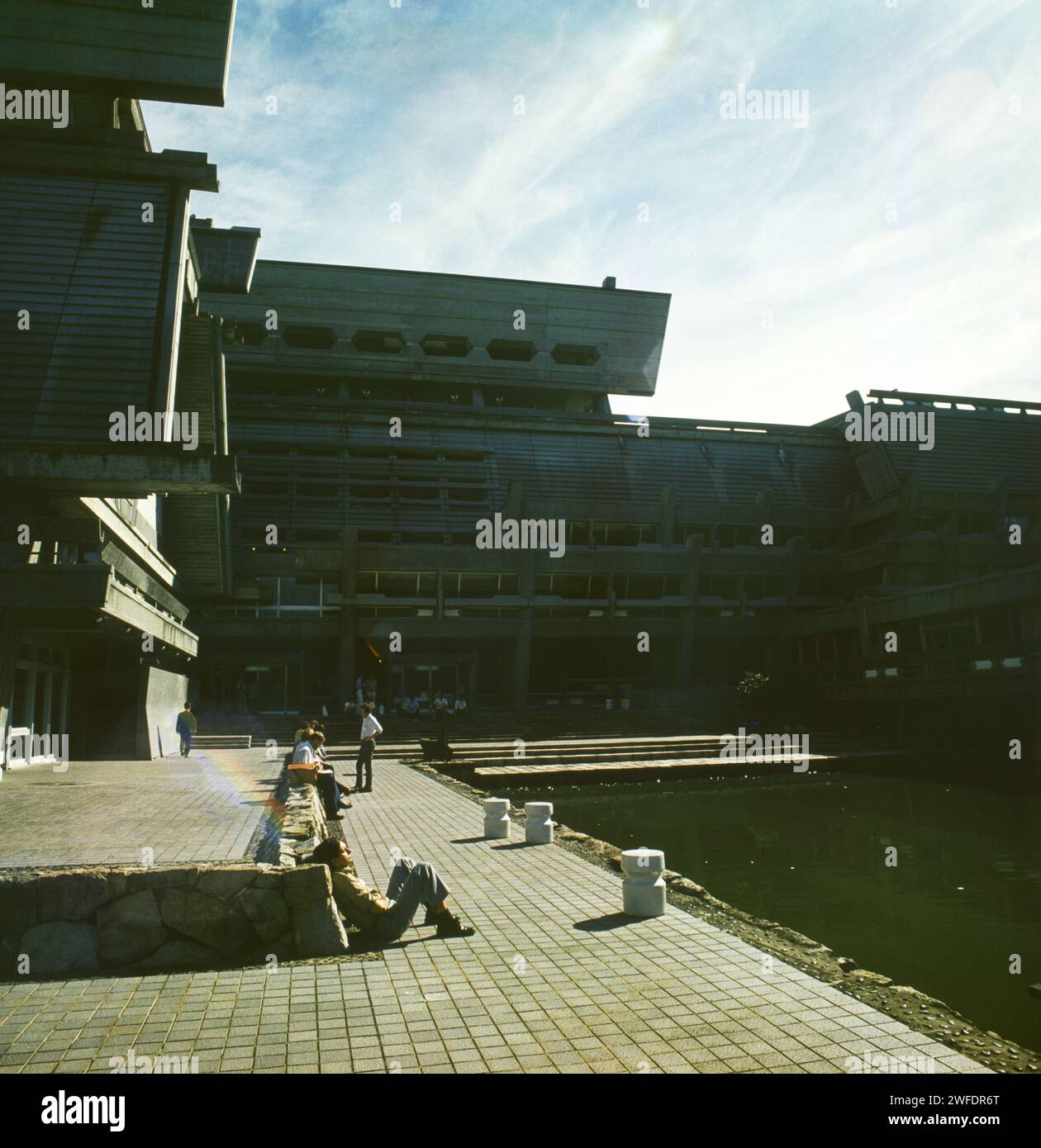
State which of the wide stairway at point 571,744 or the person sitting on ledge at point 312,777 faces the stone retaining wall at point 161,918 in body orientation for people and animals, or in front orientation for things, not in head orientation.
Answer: the wide stairway

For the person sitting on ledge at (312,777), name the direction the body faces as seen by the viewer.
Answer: to the viewer's right

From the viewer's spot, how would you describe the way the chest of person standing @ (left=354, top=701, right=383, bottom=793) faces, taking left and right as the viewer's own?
facing to the left of the viewer

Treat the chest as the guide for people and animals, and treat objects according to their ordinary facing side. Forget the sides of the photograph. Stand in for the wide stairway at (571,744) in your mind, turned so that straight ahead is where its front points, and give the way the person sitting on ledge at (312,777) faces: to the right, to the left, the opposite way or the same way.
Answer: to the left

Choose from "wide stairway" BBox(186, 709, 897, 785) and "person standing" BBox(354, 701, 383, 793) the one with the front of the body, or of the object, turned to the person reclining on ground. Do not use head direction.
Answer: the wide stairway

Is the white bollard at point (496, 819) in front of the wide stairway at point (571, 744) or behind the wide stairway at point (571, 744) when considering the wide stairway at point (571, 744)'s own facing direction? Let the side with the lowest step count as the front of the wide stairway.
in front

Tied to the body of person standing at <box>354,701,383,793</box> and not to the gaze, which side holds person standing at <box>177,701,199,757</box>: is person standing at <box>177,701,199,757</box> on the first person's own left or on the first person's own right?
on the first person's own right

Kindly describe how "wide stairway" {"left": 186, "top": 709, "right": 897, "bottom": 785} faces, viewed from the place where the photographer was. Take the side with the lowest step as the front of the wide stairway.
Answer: facing the viewer

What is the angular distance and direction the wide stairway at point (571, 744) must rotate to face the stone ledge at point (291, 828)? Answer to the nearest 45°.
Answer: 0° — it already faces it

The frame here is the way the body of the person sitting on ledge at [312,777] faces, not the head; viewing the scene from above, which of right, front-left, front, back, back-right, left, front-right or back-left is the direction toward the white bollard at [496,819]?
front-right

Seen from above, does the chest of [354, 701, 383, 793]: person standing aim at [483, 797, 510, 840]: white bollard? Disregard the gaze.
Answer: no

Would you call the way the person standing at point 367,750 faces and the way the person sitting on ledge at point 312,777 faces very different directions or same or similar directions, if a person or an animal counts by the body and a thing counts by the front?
very different directions

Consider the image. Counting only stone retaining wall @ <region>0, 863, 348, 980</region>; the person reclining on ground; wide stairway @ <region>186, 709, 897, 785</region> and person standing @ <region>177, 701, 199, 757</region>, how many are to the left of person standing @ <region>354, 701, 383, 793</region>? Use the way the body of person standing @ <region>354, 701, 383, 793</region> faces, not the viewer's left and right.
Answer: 2

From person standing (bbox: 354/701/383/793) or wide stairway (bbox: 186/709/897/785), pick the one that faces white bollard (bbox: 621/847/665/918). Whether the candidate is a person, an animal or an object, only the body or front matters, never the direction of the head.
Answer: the wide stairway
